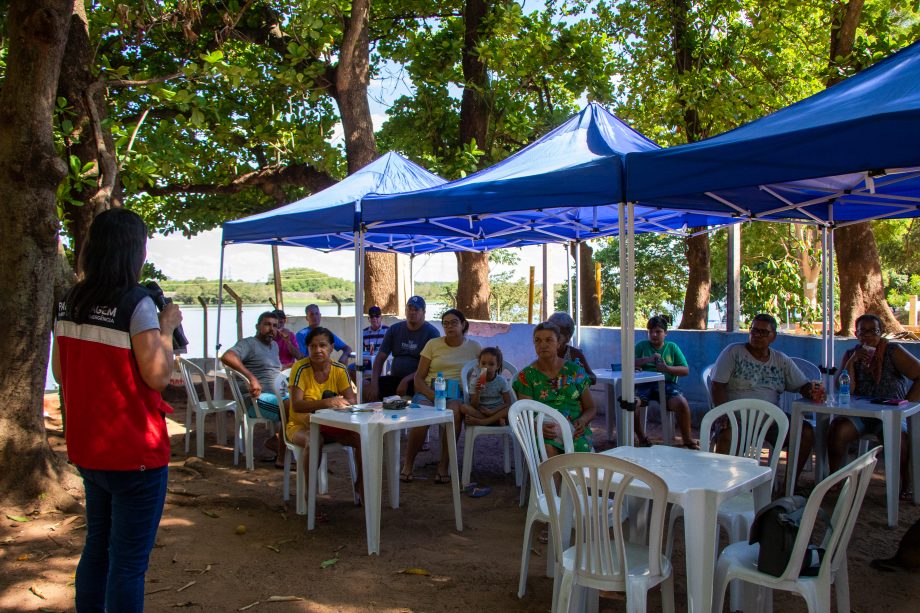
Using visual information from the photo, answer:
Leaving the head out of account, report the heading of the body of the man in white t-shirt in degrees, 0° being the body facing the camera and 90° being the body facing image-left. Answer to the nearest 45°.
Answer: approximately 0°

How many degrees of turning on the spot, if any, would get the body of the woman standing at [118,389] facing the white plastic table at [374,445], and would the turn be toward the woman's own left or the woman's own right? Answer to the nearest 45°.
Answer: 0° — they already face it

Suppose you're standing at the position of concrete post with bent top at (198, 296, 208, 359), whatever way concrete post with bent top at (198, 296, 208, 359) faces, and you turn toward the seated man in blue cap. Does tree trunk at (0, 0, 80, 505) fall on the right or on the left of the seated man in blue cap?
right

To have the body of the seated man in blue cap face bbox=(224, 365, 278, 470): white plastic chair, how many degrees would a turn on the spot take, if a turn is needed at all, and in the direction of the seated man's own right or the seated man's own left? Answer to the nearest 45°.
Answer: approximately 45° to the seated man's own right

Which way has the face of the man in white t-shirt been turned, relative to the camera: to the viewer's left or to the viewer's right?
to the viewer's left

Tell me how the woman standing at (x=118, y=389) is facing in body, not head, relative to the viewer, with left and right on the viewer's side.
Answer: facing away from the viewer and to the right of the viewer

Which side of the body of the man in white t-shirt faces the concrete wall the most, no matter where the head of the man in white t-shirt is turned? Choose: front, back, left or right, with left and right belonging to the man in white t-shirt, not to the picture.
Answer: back

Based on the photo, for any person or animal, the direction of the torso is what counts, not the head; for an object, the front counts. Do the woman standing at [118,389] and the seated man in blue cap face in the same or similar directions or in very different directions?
very different directions

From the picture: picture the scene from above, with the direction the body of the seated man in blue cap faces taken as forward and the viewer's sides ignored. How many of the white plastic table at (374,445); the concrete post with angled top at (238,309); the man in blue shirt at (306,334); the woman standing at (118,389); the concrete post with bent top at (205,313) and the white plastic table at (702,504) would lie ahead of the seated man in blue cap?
3
